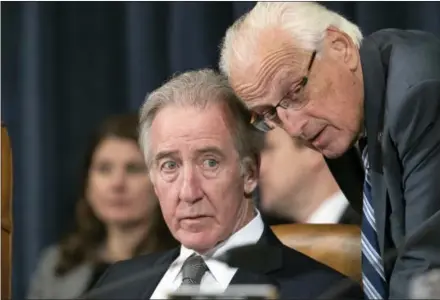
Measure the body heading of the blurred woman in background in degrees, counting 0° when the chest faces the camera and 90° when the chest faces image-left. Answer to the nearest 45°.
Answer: approximately 0°

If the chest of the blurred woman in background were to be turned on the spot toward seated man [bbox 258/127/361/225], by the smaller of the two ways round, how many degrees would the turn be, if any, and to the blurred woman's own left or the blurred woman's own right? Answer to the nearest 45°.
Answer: approximately 90° to the blurred woman's own left

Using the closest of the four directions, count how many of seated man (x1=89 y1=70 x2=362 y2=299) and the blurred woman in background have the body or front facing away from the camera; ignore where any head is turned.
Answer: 0

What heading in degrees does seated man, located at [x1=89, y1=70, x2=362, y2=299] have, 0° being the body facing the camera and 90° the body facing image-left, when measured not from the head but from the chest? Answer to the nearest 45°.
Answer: approximately 45°
